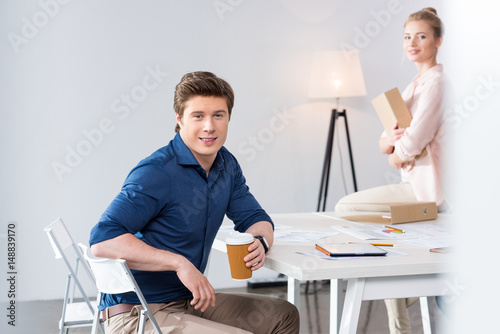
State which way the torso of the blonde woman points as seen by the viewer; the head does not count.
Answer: to the viewer's left

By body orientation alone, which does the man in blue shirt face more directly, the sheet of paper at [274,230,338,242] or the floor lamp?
the sheet of paper

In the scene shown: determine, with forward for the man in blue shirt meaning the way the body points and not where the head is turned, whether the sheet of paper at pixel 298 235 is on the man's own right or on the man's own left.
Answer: on the man's own left

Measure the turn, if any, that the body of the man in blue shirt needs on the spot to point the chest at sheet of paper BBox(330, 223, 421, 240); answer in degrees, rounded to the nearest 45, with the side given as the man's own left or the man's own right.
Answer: approximately 45° to the man's own left

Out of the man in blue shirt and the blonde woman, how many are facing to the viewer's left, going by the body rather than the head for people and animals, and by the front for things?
1

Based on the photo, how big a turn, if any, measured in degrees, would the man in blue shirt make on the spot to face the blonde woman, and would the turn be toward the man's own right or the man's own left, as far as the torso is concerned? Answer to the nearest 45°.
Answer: approximately 90° to the man's own left

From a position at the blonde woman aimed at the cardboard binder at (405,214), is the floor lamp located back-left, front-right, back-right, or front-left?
back-right

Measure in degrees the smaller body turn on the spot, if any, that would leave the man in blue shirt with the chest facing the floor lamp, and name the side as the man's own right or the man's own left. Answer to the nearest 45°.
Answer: approximately 90° to the man's own left
